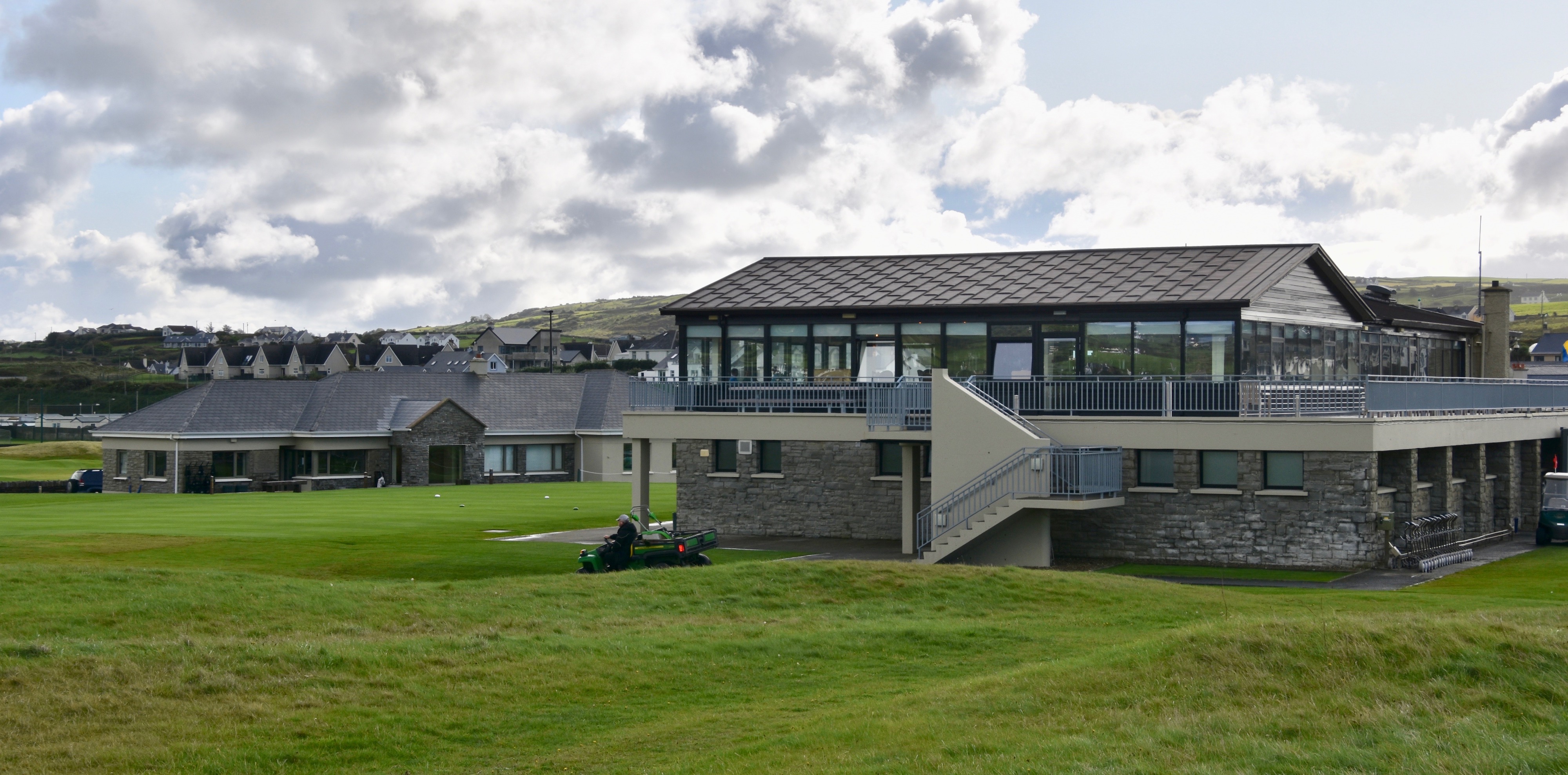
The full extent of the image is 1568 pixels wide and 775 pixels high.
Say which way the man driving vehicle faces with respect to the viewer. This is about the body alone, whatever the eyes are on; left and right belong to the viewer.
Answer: facing to the left of the viewer

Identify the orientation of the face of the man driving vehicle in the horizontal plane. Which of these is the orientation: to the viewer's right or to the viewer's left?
to the viewer's left

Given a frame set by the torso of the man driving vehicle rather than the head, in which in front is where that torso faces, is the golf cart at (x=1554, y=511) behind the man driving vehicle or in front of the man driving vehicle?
behind

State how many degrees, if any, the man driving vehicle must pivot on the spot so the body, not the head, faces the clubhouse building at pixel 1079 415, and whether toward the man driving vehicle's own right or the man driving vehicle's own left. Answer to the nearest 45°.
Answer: approximately 135° to the man driving vehicle's own right
